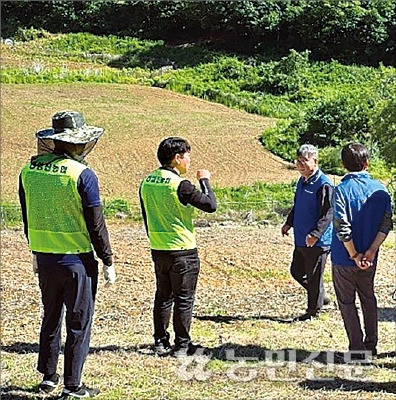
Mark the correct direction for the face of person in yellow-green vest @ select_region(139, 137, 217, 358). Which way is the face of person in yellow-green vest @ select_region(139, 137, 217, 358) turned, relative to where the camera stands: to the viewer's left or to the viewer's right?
to the viewer's right

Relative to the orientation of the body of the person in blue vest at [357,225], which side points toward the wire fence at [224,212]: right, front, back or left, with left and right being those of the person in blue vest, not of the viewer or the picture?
front

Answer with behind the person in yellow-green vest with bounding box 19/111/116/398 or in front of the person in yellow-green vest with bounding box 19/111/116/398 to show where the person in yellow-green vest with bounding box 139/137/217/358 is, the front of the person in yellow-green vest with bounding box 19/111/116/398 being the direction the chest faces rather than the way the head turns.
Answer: in front

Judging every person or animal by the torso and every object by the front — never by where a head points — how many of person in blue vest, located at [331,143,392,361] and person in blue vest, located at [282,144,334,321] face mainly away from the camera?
1

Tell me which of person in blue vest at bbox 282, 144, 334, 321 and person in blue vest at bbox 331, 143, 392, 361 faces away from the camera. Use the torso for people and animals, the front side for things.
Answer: person in blue vest at bbox 331, 143, 392, 361

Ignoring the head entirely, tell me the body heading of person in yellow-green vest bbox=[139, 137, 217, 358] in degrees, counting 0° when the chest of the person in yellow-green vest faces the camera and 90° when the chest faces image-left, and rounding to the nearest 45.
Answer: approximately 225°

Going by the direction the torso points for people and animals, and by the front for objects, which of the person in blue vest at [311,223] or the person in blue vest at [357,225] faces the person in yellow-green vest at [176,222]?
the person in blue vest at [311,223]

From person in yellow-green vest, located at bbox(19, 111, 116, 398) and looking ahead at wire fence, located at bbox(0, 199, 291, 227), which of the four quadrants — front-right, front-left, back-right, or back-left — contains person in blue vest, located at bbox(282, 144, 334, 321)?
front-right

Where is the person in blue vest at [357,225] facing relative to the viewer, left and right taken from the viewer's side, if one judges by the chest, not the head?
facing away from the viewer

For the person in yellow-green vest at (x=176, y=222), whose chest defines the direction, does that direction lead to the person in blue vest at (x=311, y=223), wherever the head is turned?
yes

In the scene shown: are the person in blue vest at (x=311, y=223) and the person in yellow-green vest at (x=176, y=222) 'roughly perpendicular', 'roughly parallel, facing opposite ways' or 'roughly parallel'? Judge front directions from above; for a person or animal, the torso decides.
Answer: roughly parallel, facing opposite ways

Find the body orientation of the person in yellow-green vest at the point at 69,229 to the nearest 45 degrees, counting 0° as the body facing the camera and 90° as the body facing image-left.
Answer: approximately 225°

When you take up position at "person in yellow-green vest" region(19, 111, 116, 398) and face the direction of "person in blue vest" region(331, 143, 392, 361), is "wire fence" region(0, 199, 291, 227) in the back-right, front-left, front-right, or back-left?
front-left

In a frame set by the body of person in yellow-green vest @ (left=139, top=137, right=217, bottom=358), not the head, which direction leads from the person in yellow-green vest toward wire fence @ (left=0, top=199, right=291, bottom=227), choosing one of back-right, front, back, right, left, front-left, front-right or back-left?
front-left

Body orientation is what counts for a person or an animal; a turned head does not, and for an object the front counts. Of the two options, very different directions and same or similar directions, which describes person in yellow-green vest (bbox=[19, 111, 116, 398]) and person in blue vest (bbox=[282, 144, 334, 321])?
very different directions

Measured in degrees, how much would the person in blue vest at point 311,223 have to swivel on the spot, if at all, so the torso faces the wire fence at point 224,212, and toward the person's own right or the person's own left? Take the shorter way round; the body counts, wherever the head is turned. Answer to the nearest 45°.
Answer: approximately 135° to the person's own right
